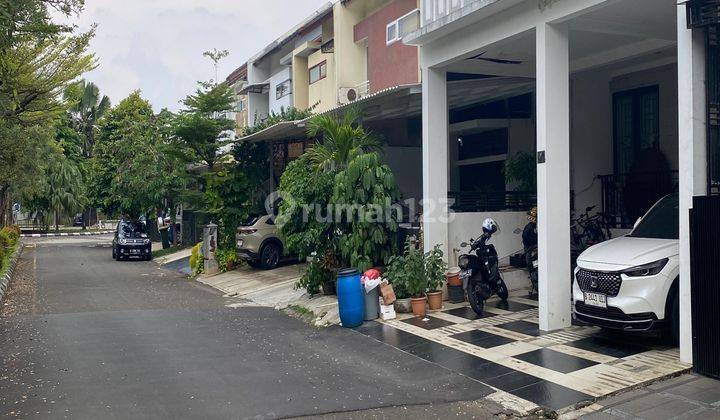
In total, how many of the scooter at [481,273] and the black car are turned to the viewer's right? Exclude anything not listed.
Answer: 0

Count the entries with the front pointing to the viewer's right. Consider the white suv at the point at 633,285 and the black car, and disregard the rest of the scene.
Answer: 0

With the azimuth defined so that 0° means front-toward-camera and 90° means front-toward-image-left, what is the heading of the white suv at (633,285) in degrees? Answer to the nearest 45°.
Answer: approximately 45°

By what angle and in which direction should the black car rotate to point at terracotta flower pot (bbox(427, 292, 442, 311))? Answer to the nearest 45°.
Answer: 0° — it already faces it

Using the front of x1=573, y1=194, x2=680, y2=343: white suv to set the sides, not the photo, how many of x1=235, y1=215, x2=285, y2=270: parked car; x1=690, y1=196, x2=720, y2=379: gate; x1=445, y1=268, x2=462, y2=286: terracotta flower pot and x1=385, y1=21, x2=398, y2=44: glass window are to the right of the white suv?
3

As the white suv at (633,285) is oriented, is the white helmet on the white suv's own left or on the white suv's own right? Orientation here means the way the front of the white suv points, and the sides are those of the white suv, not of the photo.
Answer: on the white suv's own right

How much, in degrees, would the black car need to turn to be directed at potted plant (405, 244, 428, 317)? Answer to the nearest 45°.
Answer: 0° — it already faces it

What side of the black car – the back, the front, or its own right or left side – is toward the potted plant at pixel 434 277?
front

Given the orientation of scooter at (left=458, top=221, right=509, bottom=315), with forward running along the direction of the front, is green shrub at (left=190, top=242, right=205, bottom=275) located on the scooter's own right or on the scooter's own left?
on the scooter's own right

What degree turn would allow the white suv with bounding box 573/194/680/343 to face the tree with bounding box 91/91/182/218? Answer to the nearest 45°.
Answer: approximately 90° to its right

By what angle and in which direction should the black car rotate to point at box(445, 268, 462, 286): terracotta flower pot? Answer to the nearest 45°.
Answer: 0° — it already faces it

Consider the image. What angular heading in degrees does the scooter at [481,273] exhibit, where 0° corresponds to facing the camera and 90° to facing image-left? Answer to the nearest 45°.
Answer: approximately 45°
